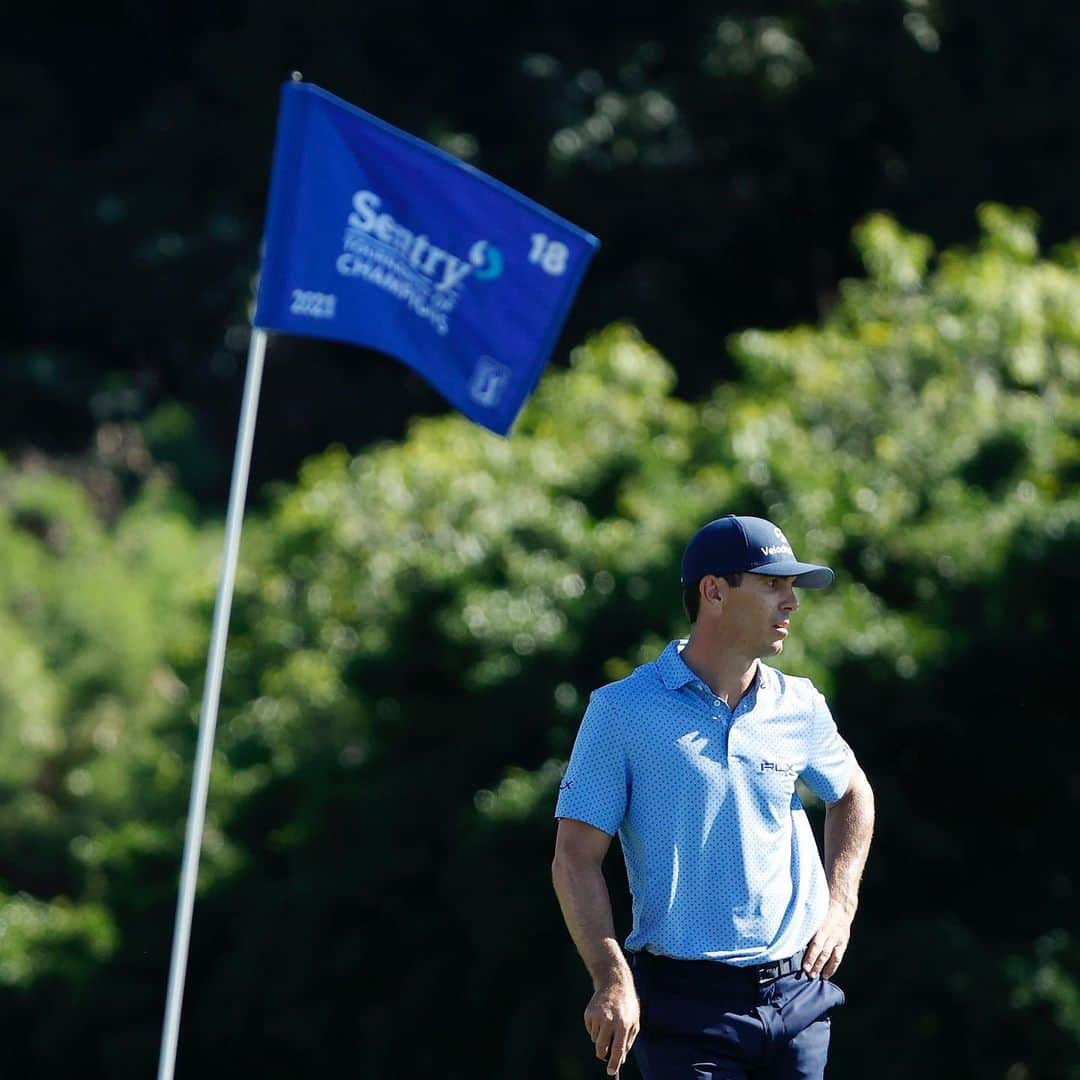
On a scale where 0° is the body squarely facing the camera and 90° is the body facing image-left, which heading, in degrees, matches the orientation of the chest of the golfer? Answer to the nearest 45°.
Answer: approximately 315°
